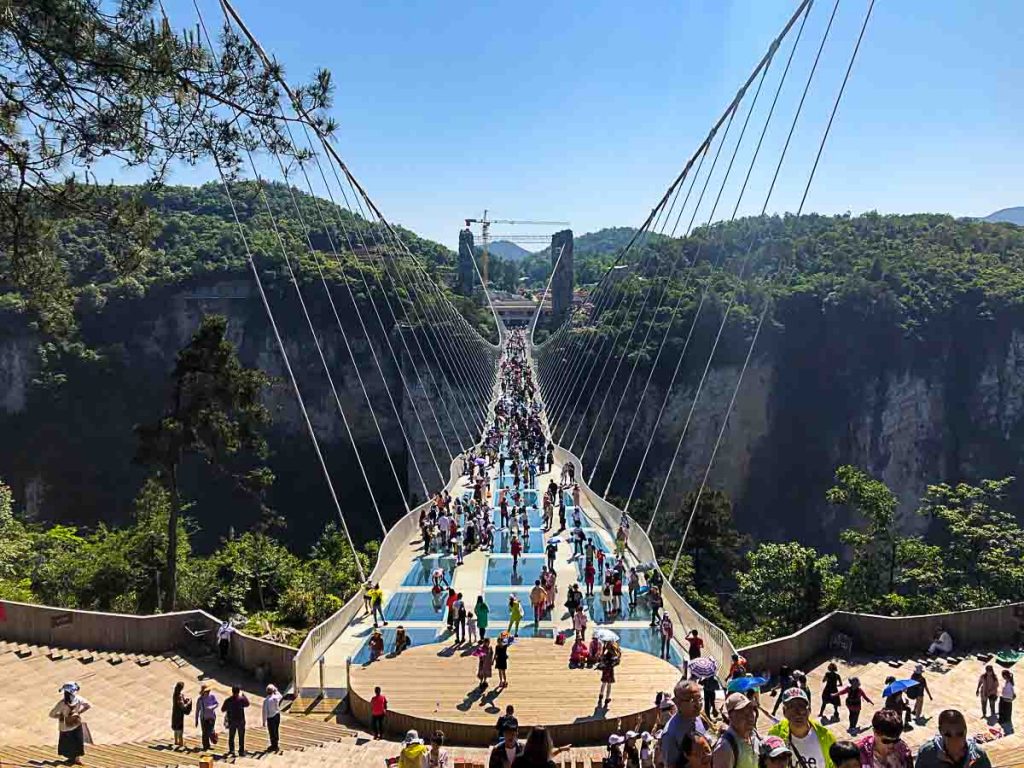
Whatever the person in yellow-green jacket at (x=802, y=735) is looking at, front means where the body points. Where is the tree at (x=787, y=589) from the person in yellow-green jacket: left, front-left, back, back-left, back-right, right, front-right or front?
back

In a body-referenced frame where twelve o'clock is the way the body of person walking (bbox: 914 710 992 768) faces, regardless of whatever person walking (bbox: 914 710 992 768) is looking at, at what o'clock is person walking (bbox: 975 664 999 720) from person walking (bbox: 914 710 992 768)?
person walking (bbox: 975 664 999 720) is roughly at 6 o'clock from person walking (bbox: 914 710 992 768).

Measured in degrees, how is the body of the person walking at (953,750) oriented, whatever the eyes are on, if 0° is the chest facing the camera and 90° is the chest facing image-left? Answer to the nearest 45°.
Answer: approximately 0°

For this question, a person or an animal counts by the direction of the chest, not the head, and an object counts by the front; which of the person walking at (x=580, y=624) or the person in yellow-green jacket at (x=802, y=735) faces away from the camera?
the person walking

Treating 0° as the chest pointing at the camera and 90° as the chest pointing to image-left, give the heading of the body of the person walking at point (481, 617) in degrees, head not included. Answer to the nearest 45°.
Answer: approximately 180°

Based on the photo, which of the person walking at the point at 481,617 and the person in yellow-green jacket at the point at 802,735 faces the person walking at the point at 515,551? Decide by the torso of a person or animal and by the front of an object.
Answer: the person walking at the point at 481,617

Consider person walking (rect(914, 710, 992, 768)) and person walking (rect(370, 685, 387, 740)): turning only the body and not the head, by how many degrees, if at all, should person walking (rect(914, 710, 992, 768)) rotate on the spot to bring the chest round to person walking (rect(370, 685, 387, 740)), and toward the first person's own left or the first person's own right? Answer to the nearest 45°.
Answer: approximately 135° to the first person's own right
